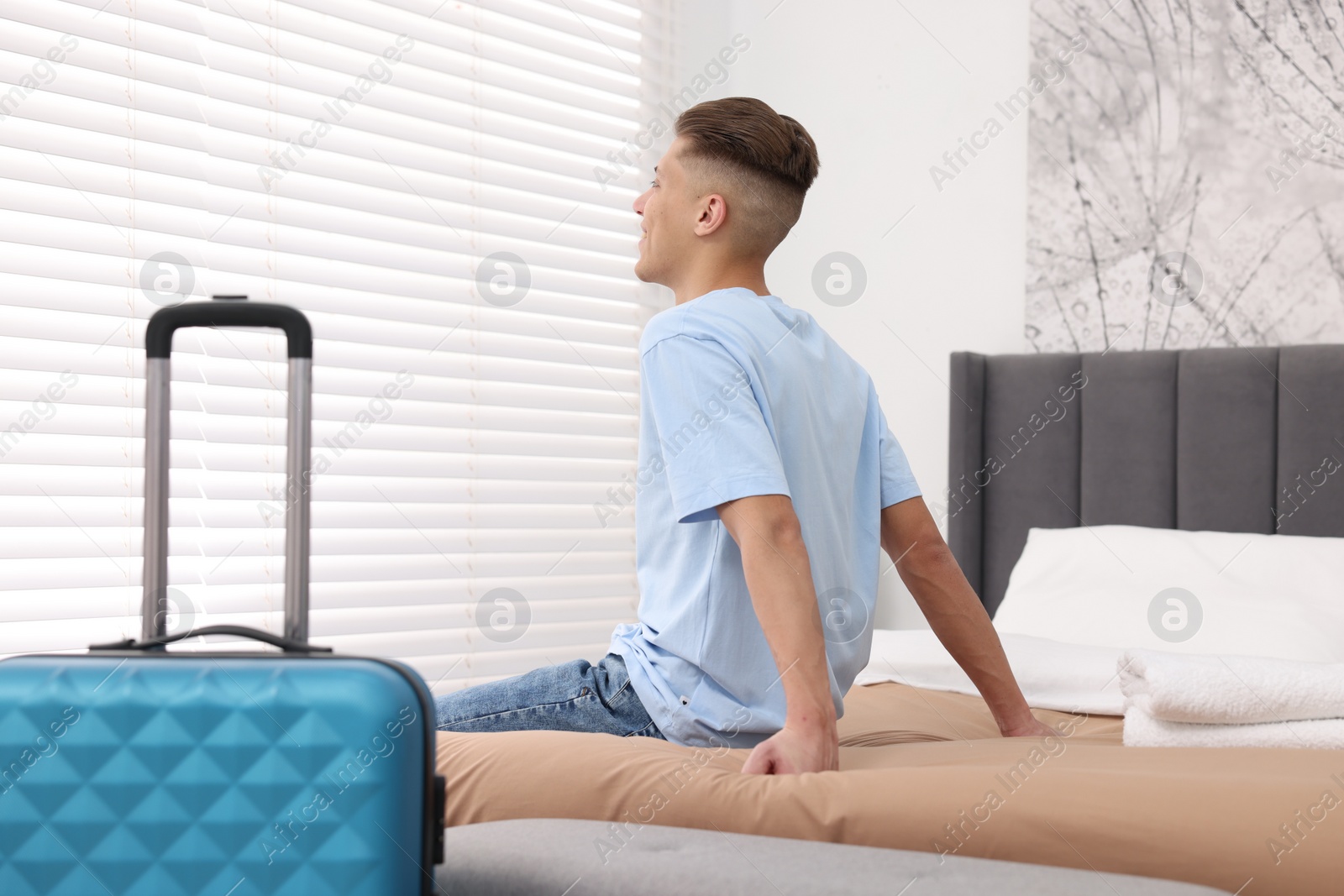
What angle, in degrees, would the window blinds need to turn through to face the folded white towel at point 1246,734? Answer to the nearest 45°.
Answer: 0° — it already faces it

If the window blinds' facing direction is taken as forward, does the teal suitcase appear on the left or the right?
on its right

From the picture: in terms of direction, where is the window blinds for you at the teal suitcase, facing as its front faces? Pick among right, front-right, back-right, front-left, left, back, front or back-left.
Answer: back

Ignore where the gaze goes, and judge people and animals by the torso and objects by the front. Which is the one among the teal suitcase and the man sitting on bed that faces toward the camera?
the teal suitcase

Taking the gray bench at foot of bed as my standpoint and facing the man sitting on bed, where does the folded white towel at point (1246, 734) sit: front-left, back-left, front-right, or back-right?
front-right

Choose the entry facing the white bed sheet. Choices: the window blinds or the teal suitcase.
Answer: the window blinds

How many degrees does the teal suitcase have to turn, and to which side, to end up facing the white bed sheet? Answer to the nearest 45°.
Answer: approximately 135° to its left

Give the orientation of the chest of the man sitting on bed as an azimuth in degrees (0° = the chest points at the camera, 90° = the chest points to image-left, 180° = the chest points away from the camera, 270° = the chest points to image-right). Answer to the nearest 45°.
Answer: approximately 135°

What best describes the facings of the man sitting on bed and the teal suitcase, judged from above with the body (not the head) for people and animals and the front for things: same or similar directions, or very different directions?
very different directions

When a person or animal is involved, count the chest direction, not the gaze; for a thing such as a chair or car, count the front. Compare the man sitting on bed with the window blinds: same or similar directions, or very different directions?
very different directions

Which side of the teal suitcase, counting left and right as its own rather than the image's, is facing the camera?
front

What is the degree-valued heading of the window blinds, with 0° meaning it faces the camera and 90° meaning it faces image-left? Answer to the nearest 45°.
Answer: approximately 315°

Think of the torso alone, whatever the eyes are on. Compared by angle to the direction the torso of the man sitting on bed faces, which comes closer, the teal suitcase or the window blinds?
the window blinds

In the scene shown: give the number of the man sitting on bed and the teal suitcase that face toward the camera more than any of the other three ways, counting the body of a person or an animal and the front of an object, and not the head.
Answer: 1
